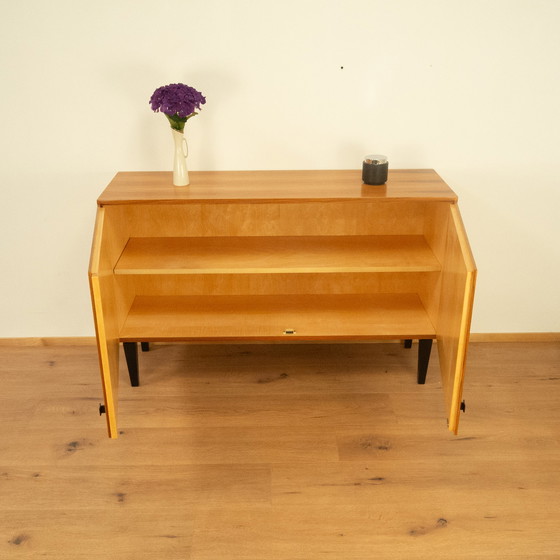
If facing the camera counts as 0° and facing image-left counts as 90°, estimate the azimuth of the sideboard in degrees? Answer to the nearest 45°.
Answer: approximately 0°
